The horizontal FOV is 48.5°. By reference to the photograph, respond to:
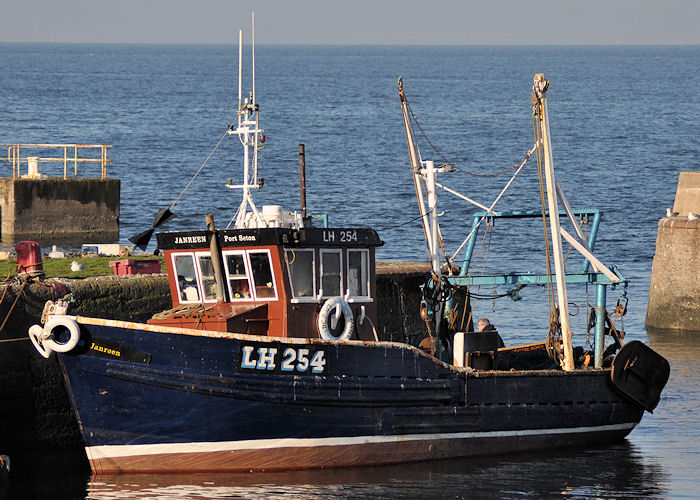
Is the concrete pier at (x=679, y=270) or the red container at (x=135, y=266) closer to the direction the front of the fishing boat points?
the red container

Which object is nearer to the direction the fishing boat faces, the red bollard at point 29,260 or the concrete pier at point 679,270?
the red bollard

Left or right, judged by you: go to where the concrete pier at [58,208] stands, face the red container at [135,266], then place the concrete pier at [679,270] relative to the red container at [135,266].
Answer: left

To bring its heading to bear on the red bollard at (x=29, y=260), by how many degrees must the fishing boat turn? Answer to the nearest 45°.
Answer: approximately 45° to its right

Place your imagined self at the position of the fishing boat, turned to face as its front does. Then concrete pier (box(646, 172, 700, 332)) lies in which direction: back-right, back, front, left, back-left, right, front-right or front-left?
back

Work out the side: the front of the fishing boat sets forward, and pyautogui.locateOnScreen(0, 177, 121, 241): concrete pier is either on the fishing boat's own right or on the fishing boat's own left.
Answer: on the fishing boat's own right

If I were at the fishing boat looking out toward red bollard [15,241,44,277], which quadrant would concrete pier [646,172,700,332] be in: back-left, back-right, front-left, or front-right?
back-right

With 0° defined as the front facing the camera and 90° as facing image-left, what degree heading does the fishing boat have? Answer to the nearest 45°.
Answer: approximately 45°
